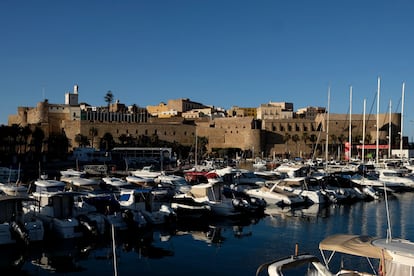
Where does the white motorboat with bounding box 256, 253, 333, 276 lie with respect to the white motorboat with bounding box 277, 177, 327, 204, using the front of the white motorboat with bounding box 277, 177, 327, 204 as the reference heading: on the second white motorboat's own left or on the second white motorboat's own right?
on the second white motorboat's own left

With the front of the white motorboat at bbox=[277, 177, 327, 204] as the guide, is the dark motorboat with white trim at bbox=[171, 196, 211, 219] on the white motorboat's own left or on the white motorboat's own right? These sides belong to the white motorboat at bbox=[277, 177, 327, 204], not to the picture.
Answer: on the white motorboat's own left
